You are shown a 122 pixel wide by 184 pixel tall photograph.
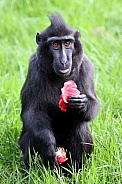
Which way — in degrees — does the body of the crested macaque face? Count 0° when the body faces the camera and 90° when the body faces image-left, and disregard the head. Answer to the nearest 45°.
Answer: approximately 0°
